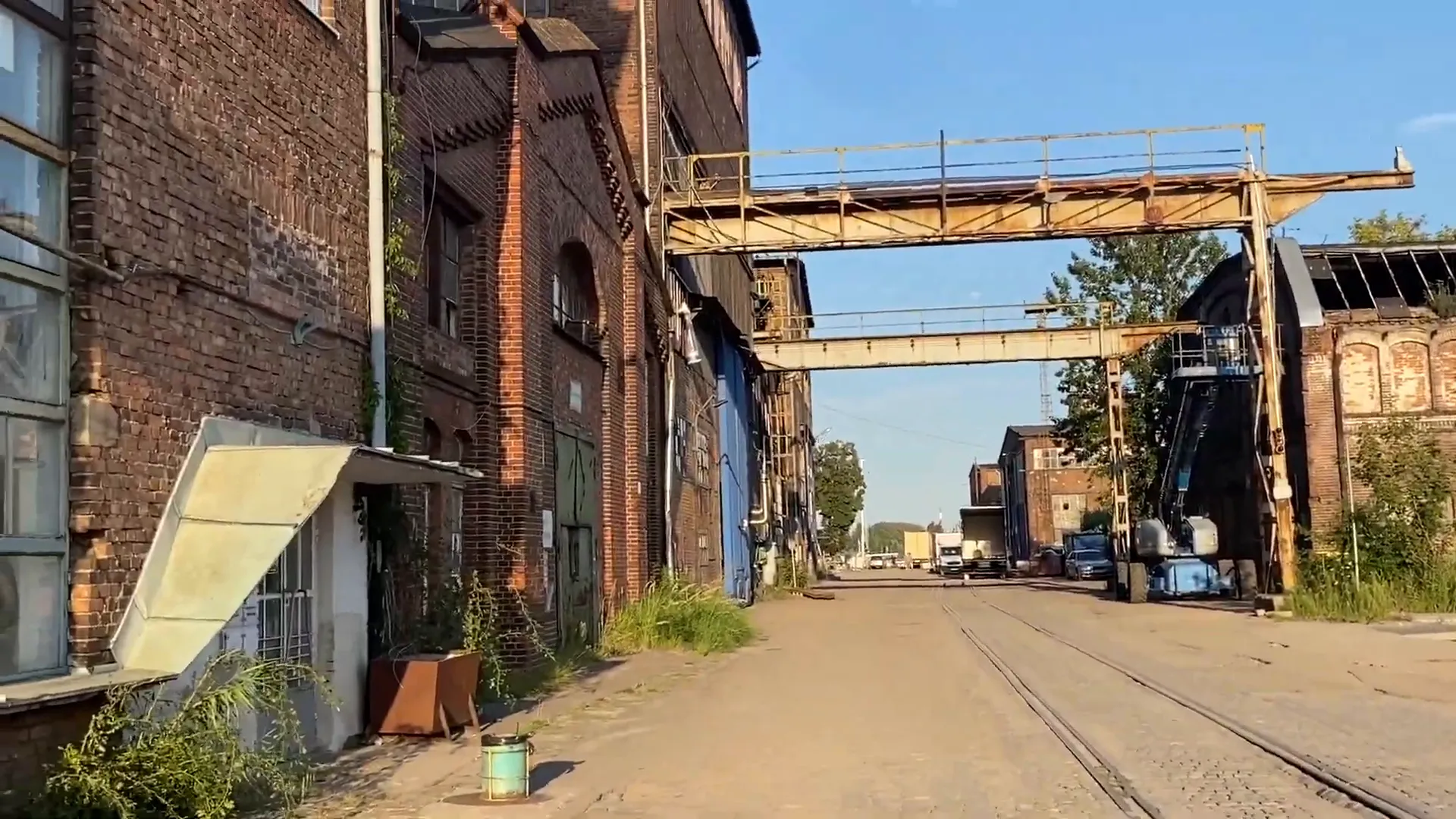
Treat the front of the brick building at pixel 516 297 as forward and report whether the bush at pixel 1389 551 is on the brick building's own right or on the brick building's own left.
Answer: on the brick building's own left

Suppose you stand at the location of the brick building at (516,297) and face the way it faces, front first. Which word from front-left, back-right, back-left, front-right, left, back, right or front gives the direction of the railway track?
front

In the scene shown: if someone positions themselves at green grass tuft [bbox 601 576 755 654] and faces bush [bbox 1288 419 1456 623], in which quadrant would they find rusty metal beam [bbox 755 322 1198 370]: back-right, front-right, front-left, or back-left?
front-left

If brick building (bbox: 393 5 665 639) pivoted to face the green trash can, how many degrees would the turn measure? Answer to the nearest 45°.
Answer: approximately 45° to its right

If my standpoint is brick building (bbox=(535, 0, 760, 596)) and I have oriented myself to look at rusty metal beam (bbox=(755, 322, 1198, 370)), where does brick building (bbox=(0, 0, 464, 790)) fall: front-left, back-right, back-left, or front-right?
back-right

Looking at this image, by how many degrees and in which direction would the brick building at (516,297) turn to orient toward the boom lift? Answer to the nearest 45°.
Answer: approximately 90° to its left

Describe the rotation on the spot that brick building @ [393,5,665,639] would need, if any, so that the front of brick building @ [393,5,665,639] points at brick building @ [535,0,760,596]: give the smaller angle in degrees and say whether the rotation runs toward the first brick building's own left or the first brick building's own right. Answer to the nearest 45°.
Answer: approximately 135° to the first brick building's own left

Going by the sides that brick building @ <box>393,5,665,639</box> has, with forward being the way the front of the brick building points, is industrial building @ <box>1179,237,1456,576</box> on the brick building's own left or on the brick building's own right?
on the brick building's own left

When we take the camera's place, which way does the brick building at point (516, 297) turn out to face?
facing the viewer and to the right of the viewer
